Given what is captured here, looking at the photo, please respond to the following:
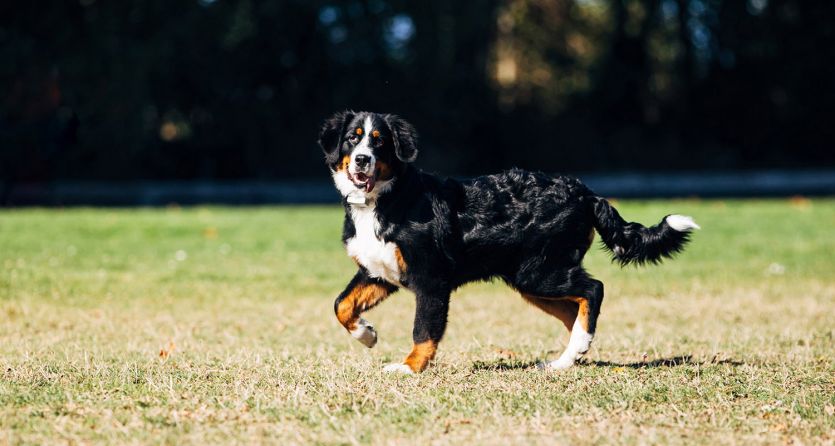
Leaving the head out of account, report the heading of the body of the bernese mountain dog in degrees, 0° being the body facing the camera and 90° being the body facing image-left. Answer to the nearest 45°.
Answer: approximately 90°
